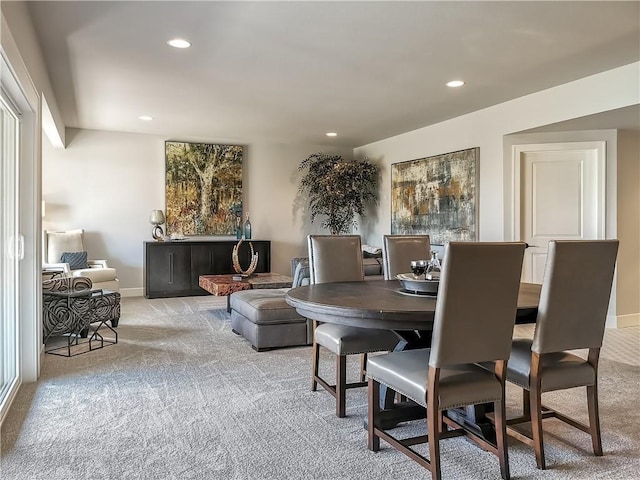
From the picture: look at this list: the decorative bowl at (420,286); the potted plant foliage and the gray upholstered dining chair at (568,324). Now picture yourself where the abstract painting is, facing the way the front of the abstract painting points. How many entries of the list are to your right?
1

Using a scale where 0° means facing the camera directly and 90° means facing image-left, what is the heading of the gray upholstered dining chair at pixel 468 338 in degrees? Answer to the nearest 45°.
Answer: approximately 135°

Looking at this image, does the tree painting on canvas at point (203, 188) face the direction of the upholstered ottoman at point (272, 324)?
yes

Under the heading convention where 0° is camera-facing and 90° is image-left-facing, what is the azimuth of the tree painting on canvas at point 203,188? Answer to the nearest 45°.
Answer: approximately 0°

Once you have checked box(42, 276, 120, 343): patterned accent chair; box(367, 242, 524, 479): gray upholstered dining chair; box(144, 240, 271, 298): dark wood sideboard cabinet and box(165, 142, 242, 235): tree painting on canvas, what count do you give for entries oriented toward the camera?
2

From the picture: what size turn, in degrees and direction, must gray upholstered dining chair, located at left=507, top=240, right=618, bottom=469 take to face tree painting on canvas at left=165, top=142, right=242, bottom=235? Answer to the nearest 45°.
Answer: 0° — it already faces it
